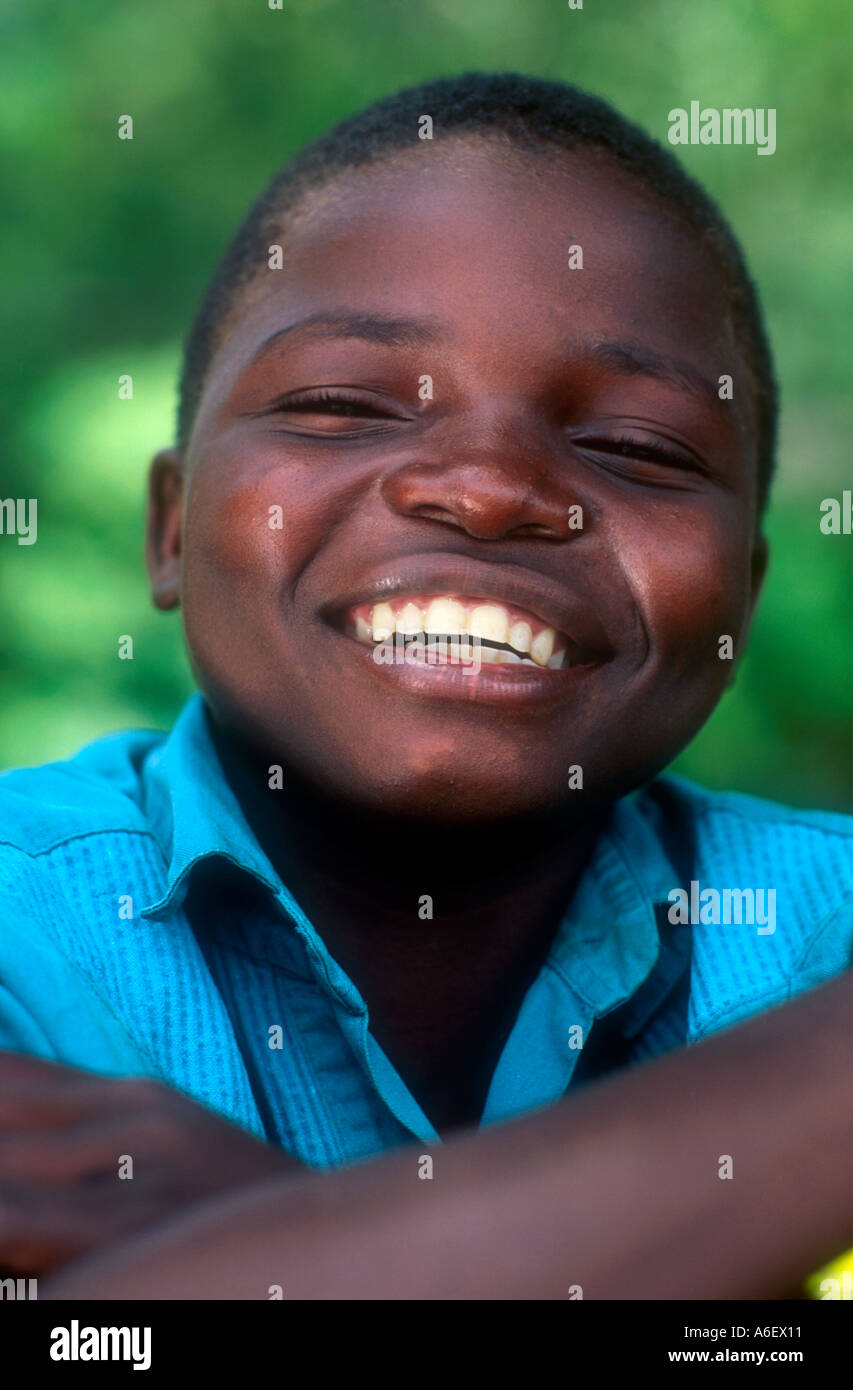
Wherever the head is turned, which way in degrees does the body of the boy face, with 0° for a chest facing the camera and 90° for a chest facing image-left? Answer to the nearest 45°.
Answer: approximately 0°
